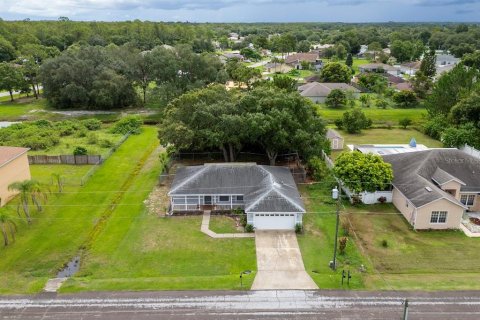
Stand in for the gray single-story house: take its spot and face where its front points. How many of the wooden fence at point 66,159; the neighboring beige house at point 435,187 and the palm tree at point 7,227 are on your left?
1

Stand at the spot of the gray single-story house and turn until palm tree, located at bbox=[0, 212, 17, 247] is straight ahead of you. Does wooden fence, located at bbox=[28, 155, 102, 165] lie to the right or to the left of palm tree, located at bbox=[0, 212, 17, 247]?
right

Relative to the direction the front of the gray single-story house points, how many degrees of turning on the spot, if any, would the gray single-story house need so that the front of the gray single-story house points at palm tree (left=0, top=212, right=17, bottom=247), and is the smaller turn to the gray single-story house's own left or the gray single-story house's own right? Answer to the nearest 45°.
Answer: approximately 90° to the gray single-story house's own right

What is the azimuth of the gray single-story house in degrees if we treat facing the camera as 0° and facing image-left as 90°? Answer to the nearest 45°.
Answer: approximately 0°

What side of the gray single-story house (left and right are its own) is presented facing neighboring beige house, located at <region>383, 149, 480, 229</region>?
left

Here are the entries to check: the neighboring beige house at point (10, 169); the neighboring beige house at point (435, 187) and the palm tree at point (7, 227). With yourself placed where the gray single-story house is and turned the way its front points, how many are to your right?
2

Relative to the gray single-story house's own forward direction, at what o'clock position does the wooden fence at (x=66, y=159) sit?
The wooden fence is roughly at 4 o'clock from the gray single-story house.

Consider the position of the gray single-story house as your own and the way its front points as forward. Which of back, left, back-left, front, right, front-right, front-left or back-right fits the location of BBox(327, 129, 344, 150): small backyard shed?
back-left

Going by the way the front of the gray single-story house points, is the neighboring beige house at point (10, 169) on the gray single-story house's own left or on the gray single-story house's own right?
on the gray single-story house's own right
